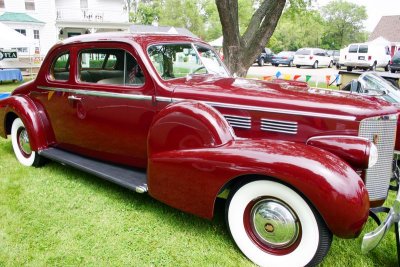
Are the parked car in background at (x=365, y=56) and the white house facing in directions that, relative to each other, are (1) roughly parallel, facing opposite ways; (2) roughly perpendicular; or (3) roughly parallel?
roughly perpendicular

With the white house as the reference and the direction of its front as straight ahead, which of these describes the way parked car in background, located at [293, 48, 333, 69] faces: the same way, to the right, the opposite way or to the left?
to the left

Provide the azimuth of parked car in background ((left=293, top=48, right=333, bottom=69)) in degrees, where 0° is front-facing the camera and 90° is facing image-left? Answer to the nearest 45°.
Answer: approximately 225°

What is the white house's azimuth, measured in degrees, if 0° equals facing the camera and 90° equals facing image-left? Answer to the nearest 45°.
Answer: approximately 0°

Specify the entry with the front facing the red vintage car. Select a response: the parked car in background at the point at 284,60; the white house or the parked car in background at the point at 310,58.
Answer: the white house

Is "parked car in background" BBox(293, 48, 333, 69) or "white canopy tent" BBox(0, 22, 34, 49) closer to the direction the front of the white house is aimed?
the white canopy tent
